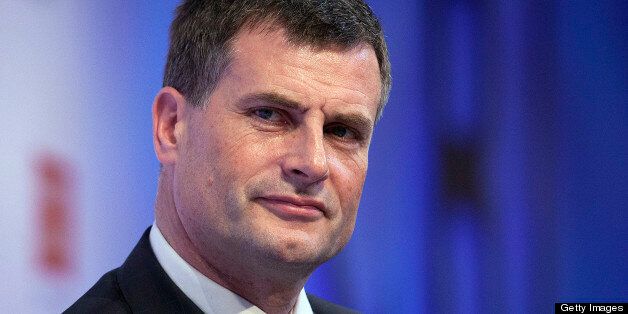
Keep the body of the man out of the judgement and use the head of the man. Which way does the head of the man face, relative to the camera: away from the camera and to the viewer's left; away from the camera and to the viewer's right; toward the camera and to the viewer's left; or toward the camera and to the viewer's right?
toward the camera and to the viewer's right

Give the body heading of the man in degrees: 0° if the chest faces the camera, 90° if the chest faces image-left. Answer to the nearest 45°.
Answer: approximately 315°
